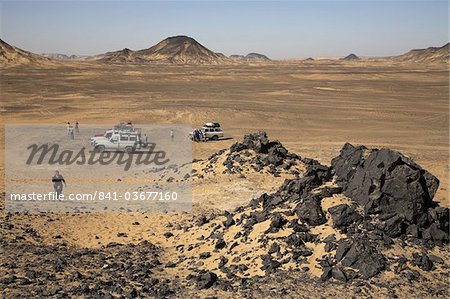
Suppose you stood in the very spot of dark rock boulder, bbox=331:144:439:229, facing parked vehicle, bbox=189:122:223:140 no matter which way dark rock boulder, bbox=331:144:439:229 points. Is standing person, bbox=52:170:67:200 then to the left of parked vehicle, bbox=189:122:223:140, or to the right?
left

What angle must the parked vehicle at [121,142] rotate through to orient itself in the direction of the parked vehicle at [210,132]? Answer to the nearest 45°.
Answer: approximately 135° to its right

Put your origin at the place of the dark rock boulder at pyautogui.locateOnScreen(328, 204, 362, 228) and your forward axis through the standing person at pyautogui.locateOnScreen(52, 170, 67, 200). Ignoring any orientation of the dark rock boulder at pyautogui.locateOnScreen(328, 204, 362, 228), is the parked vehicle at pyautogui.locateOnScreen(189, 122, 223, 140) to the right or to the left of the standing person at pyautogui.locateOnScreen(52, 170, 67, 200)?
right

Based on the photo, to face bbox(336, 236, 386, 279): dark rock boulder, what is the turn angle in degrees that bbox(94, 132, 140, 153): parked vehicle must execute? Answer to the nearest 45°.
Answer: approximately 90° to its left

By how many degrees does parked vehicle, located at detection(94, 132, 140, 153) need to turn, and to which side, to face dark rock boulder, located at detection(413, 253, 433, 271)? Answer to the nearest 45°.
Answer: approximately 90° to its left

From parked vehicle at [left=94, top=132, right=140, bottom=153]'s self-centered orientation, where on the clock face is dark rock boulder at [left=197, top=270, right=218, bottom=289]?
The dark rock boulder is roughly at 9 o'clock from the parked vehicle.

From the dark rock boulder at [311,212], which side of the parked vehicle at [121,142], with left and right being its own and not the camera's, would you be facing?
left

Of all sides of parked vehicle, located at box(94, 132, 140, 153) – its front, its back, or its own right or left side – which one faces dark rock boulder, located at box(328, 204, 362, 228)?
left

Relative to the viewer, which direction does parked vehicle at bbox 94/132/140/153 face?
to the viewer's left
